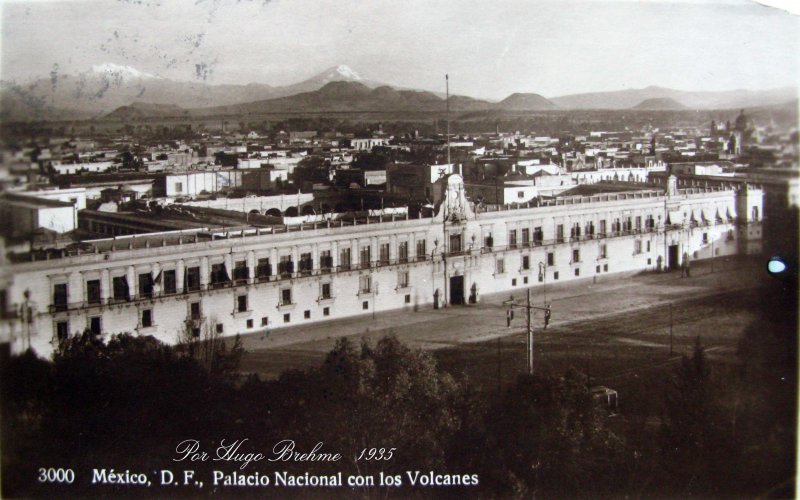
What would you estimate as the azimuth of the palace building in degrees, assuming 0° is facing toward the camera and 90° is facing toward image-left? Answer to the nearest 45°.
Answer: approximately 315°

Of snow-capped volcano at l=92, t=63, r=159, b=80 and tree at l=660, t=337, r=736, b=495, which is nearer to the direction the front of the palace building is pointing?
the tree

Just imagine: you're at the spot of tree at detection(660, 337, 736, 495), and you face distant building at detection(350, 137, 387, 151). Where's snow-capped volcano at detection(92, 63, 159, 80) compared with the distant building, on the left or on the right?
left

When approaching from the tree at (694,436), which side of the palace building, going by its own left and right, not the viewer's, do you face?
front

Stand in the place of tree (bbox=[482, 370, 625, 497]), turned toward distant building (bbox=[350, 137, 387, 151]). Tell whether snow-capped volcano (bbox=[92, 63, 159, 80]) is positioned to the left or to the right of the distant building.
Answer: left
